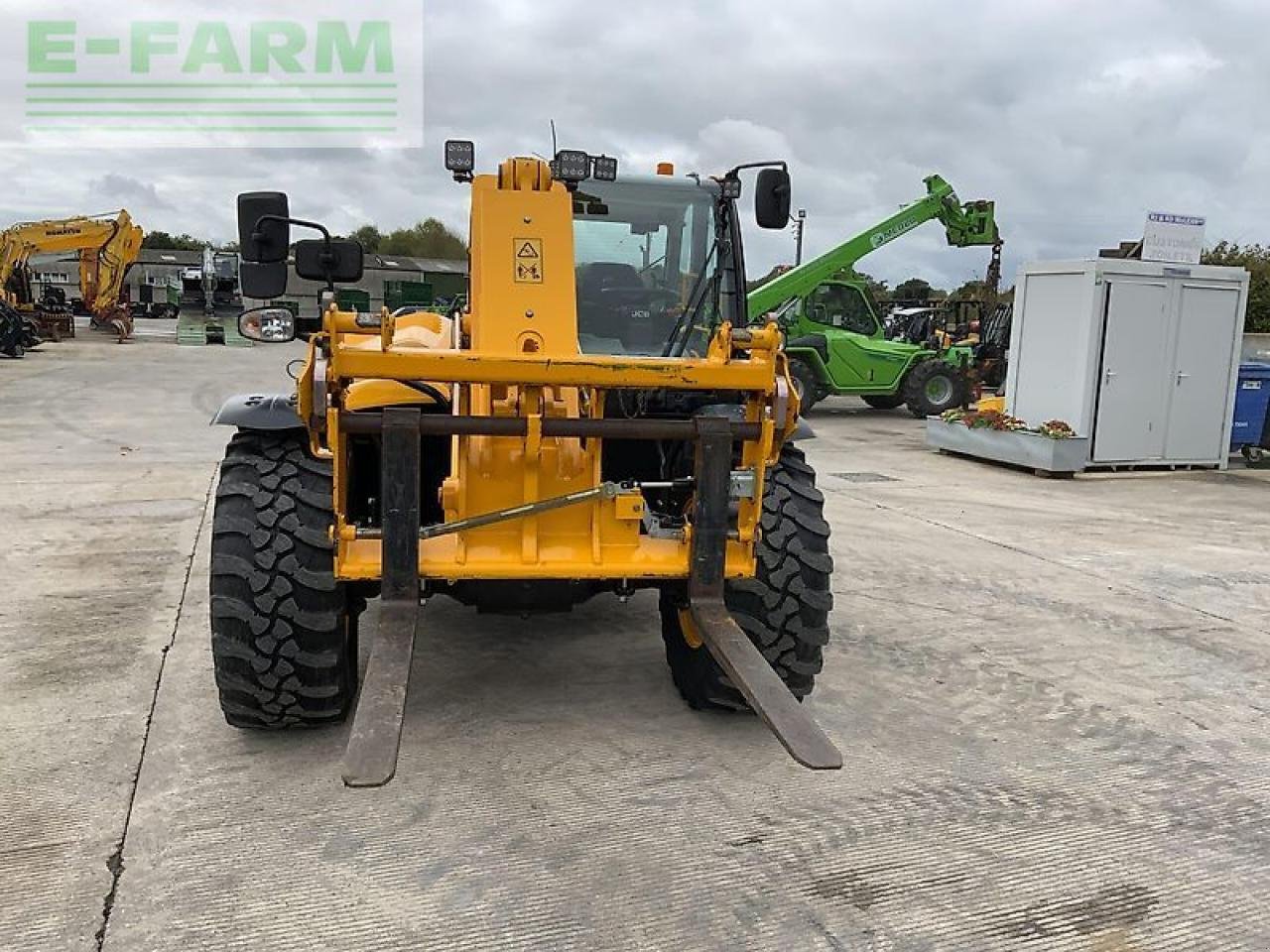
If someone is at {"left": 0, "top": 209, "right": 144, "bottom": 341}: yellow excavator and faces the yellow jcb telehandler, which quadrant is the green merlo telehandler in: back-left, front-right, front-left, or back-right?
front-left

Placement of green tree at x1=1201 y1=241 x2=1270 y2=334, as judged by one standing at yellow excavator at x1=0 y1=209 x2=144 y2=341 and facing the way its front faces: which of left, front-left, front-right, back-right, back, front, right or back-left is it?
front-right

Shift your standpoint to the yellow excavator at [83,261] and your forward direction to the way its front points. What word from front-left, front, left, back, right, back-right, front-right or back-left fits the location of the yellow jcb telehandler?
right

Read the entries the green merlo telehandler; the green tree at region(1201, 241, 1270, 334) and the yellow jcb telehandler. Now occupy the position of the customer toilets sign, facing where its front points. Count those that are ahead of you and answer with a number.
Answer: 1

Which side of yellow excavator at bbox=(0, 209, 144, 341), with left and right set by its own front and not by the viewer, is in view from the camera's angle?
right

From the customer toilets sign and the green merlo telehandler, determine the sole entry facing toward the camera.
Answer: the customer toilets sign

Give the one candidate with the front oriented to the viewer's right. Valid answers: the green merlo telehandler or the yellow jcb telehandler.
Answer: the green merlo telehandler

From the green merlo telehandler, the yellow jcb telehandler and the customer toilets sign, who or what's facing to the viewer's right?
the green merlo telehandler

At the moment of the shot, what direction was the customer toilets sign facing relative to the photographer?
facing the viewer

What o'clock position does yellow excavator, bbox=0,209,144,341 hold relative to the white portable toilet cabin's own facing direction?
The yellow excavator is roughly at 5 o'clock from the white portable toilet cabin.

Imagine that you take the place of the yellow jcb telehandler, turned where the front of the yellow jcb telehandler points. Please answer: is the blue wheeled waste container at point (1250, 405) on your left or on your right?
on your left

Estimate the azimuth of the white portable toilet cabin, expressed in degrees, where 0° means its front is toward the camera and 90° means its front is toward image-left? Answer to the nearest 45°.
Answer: approximately 315°
